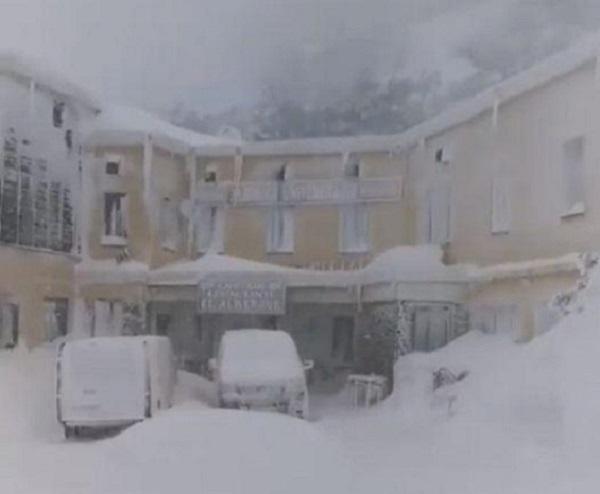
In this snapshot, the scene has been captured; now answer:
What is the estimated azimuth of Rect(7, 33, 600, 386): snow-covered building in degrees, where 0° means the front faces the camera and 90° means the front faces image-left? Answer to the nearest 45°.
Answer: approximately 0°

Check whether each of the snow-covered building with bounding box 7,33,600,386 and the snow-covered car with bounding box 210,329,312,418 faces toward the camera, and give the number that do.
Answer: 2

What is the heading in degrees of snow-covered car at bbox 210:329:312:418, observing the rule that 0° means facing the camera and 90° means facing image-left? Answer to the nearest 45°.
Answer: approximately 0°
